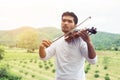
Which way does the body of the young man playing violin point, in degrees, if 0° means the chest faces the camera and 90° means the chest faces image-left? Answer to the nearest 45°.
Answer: approximately 0°
